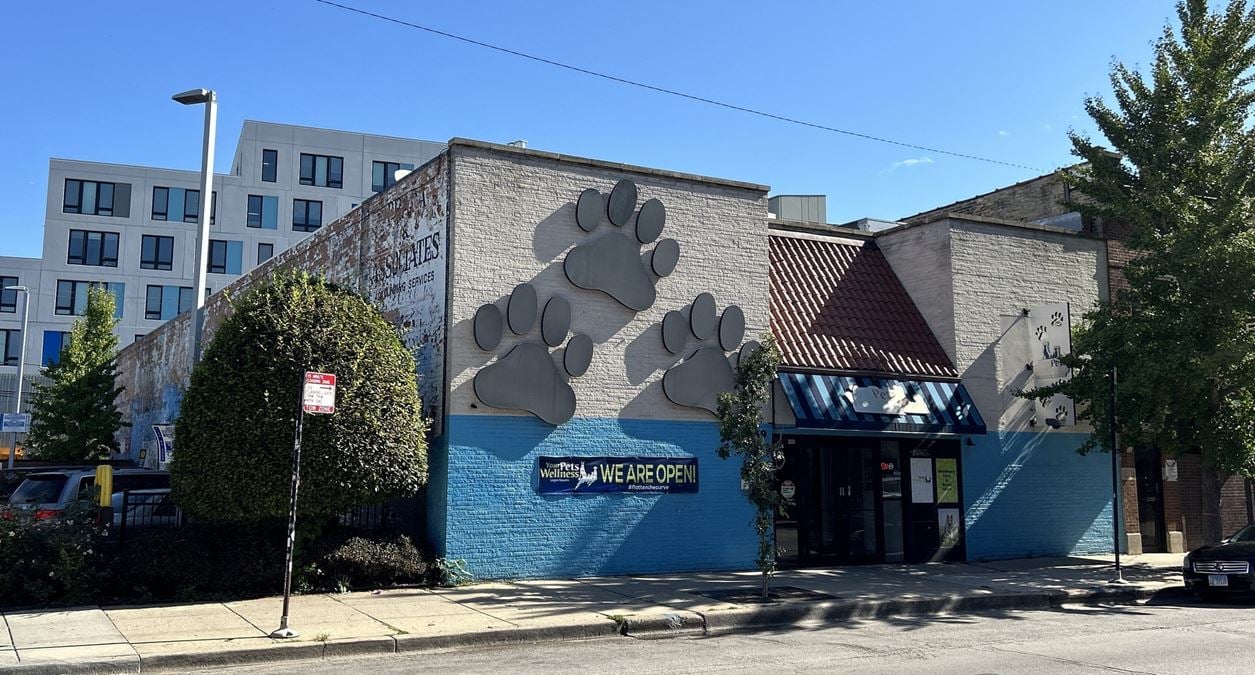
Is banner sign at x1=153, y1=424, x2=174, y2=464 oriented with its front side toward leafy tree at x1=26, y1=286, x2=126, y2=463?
no

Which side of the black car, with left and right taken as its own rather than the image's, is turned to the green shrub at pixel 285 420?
front

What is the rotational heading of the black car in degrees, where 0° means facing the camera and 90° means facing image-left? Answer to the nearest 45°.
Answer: approximately 45°

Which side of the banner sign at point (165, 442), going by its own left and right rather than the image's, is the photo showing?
front

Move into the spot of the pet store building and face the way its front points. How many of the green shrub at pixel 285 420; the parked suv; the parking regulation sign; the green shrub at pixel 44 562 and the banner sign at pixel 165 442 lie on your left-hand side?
0

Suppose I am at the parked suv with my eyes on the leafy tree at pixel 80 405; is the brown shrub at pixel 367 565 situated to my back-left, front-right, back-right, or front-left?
back-right

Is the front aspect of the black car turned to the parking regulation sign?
yes

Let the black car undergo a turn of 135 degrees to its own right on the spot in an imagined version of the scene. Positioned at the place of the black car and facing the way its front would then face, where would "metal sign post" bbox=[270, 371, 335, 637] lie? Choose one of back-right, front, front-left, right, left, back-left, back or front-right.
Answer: back-left

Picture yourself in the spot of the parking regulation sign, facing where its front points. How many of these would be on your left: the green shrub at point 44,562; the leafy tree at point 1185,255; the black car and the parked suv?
2

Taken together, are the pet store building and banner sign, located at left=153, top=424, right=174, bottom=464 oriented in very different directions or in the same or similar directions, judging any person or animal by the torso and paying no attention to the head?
same or similar directions

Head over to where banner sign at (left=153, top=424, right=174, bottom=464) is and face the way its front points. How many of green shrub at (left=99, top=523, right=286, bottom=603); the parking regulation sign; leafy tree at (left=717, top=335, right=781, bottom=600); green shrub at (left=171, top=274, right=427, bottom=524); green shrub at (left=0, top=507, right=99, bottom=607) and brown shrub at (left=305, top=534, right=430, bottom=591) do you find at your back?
0

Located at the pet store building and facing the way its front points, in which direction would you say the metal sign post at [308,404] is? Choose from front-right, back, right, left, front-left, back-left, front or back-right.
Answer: right

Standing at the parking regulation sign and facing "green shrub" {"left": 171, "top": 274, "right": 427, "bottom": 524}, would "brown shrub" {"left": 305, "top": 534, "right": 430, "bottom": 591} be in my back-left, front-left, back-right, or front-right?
front-right

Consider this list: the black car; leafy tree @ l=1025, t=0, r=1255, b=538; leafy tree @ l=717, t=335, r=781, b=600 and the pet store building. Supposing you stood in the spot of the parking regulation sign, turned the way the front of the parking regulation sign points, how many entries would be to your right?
0

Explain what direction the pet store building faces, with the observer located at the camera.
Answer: facing the viewer and to the right of the viewer

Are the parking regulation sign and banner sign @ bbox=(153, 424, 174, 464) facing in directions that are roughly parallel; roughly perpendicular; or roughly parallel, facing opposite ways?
roughly parallel

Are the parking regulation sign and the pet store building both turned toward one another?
no

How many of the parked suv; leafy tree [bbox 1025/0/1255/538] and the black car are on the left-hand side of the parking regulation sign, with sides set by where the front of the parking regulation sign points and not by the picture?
2

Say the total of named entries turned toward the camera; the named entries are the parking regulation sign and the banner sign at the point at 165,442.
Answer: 2
